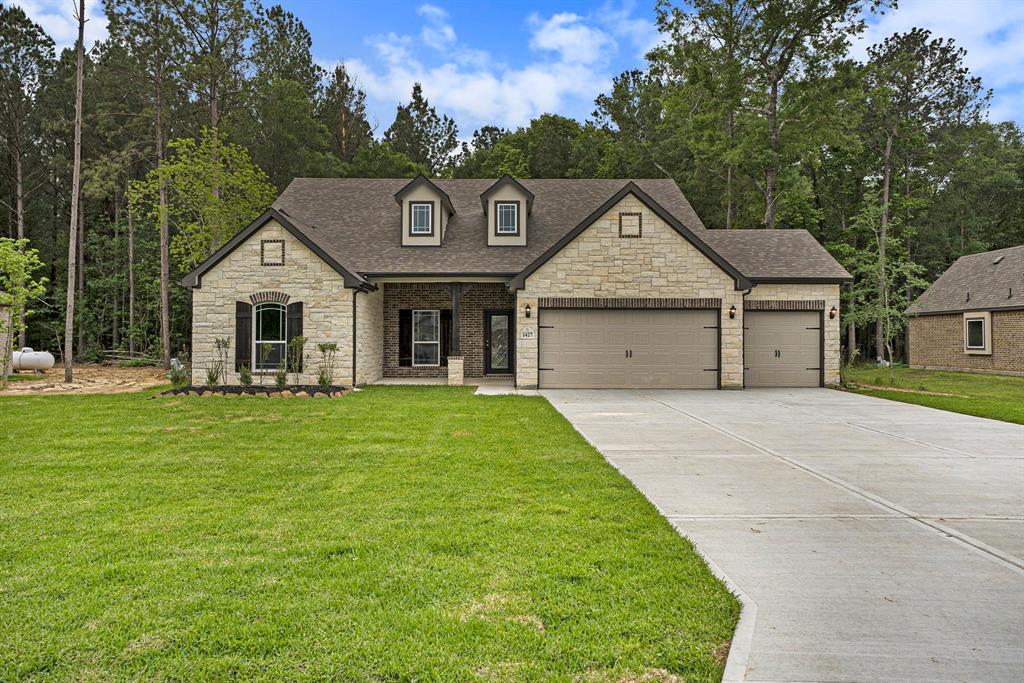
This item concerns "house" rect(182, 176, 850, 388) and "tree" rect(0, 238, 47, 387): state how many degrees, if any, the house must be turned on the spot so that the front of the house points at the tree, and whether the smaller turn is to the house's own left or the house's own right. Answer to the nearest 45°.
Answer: approximately 90° to the house's own right

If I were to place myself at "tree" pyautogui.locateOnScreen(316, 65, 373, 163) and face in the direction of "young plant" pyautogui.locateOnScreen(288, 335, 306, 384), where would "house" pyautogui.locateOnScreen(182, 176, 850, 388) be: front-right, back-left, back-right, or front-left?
front-left

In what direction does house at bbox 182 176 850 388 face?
toward the camera

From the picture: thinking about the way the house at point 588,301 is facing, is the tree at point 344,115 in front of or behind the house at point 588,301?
behind

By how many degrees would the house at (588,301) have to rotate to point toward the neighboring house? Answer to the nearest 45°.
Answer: approximately 135° to its left

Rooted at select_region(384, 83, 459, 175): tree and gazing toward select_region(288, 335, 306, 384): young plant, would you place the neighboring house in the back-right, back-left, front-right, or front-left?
front-left

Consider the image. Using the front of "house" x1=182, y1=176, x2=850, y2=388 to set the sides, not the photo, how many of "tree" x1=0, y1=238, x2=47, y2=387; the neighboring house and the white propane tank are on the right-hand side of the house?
2

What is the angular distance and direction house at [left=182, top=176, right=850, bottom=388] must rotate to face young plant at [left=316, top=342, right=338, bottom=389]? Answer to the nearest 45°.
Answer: approximately 90° to its right

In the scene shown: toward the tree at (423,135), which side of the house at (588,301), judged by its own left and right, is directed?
back
